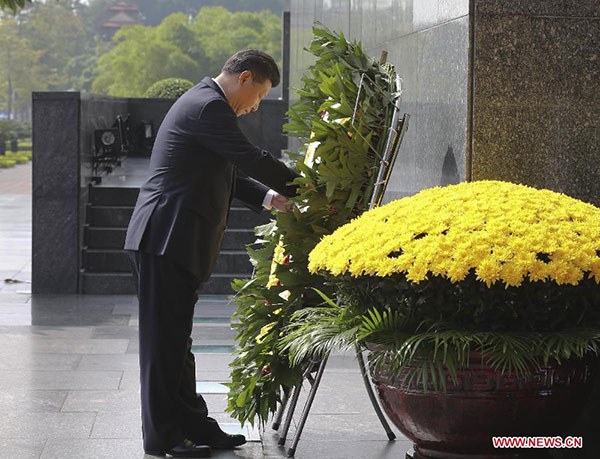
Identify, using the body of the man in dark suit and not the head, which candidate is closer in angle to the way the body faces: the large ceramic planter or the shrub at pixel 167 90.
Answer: the large ceramic planter

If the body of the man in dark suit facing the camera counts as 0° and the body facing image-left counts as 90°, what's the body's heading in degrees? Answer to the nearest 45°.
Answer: approximately 270°

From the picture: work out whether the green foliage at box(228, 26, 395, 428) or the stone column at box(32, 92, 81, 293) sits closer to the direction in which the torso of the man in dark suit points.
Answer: the green foliage

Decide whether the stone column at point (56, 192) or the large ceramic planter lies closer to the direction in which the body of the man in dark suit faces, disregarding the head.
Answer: the large ceramic planter

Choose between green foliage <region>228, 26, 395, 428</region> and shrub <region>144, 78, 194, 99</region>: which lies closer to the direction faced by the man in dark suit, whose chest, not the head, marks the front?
the green foliage

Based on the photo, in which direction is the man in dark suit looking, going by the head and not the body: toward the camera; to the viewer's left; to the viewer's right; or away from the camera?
to the viewer's right

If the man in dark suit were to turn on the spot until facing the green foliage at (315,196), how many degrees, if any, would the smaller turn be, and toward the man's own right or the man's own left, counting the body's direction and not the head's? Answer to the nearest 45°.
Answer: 0° — they already face it
